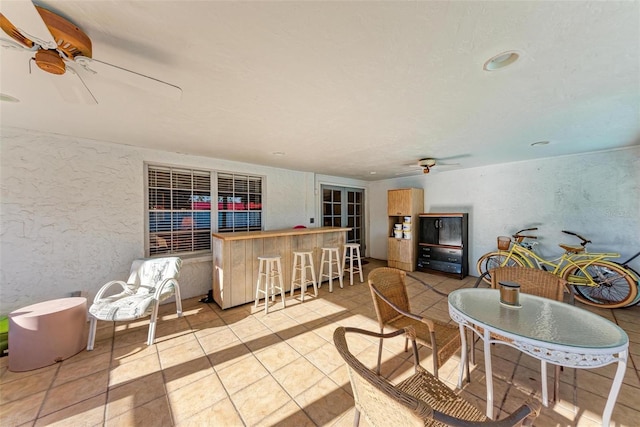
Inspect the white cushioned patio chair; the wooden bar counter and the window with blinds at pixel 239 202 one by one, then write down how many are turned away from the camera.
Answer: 0

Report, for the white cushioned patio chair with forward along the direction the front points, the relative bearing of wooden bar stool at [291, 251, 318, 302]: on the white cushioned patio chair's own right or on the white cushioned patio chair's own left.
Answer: on the white cushioned patio chair's own left

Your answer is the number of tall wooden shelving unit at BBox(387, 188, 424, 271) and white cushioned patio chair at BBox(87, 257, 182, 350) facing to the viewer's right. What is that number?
0

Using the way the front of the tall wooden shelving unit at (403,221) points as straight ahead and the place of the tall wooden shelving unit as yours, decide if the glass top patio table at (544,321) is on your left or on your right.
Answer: on your left

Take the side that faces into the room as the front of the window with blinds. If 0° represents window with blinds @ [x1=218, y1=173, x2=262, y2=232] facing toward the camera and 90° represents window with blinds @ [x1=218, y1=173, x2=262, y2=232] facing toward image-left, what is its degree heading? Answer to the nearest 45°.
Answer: approximately 315°

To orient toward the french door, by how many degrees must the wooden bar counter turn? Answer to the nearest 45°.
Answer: approximately 90° to its left

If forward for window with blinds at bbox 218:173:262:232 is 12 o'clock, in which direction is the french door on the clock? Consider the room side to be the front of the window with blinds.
The french door is roughly at 10 o'clock from the window with blinds.

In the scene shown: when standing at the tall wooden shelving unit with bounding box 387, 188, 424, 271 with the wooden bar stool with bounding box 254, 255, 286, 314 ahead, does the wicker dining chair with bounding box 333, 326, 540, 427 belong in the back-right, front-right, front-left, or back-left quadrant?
front-left

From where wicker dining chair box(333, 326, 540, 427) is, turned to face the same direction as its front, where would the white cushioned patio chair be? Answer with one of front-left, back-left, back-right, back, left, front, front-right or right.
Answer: back-left

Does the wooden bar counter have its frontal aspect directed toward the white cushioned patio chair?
no

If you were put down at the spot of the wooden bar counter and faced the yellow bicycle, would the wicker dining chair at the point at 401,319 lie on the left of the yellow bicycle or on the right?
right

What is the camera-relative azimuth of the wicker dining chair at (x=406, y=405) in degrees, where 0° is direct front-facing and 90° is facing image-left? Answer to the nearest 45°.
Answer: approximately 225°

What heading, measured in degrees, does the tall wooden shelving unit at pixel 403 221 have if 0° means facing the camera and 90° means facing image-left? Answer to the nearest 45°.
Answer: approximately 45°

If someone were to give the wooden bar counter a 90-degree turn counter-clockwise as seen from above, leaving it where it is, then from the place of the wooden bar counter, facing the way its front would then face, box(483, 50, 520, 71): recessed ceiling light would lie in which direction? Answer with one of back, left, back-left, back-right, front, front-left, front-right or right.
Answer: right
